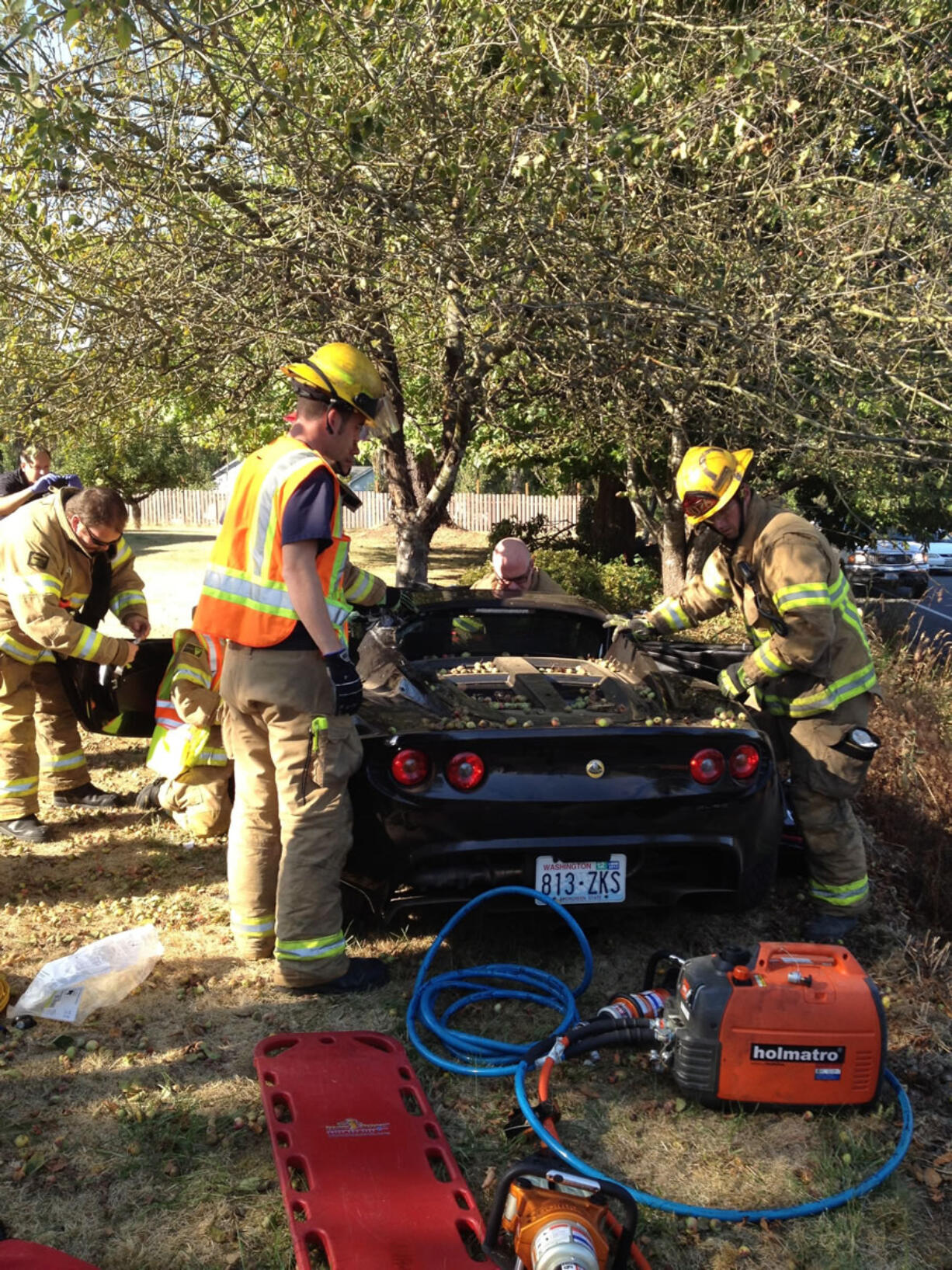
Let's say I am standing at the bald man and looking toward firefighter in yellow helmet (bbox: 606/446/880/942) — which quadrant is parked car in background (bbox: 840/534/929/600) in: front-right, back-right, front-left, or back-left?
back-left

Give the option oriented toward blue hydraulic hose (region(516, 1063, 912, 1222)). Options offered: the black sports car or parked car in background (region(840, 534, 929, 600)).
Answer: the parked car in background

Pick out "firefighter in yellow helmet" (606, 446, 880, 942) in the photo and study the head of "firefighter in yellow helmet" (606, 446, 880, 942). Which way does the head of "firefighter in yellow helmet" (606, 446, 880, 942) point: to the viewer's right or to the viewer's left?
to the viewer's left

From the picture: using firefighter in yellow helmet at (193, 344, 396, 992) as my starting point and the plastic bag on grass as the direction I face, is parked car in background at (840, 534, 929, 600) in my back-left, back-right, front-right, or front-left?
back-right

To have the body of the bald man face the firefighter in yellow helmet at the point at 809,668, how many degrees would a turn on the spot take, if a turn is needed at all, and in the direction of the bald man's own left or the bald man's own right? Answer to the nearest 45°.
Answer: approximately 45° to the bald man's own left

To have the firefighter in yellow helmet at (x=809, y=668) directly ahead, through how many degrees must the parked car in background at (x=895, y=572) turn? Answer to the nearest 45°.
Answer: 0° — it already faces them

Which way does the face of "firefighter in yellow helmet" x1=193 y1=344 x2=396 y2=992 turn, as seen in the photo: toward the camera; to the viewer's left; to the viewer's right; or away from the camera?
to the viewer's right

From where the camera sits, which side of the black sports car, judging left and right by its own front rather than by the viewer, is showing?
back

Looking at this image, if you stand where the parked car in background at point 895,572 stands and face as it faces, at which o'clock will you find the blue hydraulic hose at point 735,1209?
The blue hydraulic hose is roughly at 12 o'clock from the parked car in background.

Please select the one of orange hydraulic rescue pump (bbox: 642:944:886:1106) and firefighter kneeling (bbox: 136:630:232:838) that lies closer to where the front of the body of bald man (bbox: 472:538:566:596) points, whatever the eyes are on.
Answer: the orange hydraulic rescue pump

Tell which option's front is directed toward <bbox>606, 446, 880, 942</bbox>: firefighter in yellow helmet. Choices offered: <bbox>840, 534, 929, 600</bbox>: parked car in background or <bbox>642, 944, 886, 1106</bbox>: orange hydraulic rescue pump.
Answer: the parked car in background
